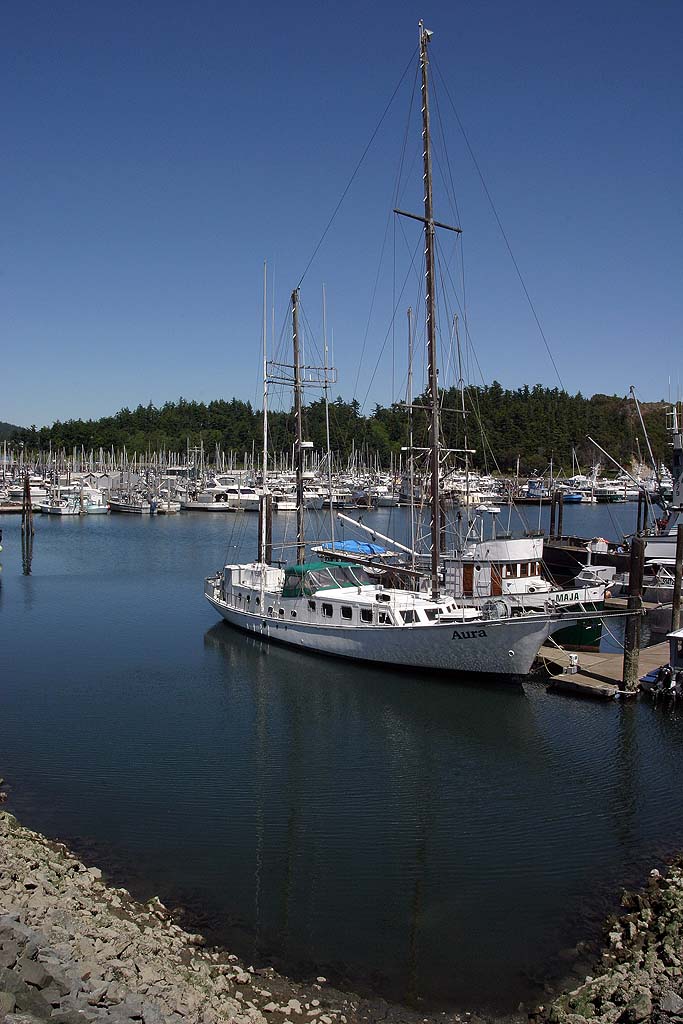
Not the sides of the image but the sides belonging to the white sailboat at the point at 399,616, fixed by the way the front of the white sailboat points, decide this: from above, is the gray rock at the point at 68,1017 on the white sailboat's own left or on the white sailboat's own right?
on the white sailboat's own right

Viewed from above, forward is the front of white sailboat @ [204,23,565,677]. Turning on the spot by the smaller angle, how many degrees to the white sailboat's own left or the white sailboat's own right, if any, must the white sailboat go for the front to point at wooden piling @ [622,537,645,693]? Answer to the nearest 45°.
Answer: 0° — it already faces it

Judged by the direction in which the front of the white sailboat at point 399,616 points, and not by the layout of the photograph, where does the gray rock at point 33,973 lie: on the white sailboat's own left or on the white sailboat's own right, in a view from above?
on the white sailboat's own right

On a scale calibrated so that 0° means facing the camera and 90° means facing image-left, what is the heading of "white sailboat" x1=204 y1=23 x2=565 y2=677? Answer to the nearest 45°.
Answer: approximately 315°

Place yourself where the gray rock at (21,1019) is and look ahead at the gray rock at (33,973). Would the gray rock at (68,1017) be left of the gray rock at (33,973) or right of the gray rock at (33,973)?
right

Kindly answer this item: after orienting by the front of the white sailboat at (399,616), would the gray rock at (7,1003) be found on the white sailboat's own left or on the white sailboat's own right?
on the white sailboat's own right
